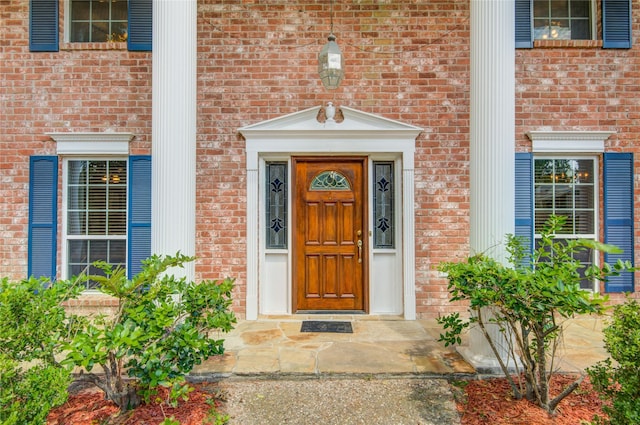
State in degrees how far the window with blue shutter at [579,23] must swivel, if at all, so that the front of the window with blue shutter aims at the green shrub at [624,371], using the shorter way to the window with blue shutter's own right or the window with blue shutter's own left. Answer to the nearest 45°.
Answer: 0° — it already faces it

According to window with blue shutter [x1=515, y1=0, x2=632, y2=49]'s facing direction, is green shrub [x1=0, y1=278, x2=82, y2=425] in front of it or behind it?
in front

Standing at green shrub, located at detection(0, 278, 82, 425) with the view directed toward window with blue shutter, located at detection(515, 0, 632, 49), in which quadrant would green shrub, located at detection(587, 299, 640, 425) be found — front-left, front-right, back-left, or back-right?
front-right

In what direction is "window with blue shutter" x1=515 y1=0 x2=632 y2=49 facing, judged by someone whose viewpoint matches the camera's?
facing the viewer

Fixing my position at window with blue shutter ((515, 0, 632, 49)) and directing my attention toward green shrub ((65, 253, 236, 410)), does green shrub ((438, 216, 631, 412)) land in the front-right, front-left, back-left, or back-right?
front-left

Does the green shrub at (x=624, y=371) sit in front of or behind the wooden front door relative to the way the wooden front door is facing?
in front

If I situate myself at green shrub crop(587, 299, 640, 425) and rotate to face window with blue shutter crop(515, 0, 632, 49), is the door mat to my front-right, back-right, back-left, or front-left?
front-left

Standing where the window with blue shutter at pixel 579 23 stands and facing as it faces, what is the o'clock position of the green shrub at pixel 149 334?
The green shrub is roughly at 1 o'clock from the window with blue shutter.

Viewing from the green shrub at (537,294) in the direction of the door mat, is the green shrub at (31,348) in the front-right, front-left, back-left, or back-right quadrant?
front-left

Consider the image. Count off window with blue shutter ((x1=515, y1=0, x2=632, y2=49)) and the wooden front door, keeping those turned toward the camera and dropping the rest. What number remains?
2
